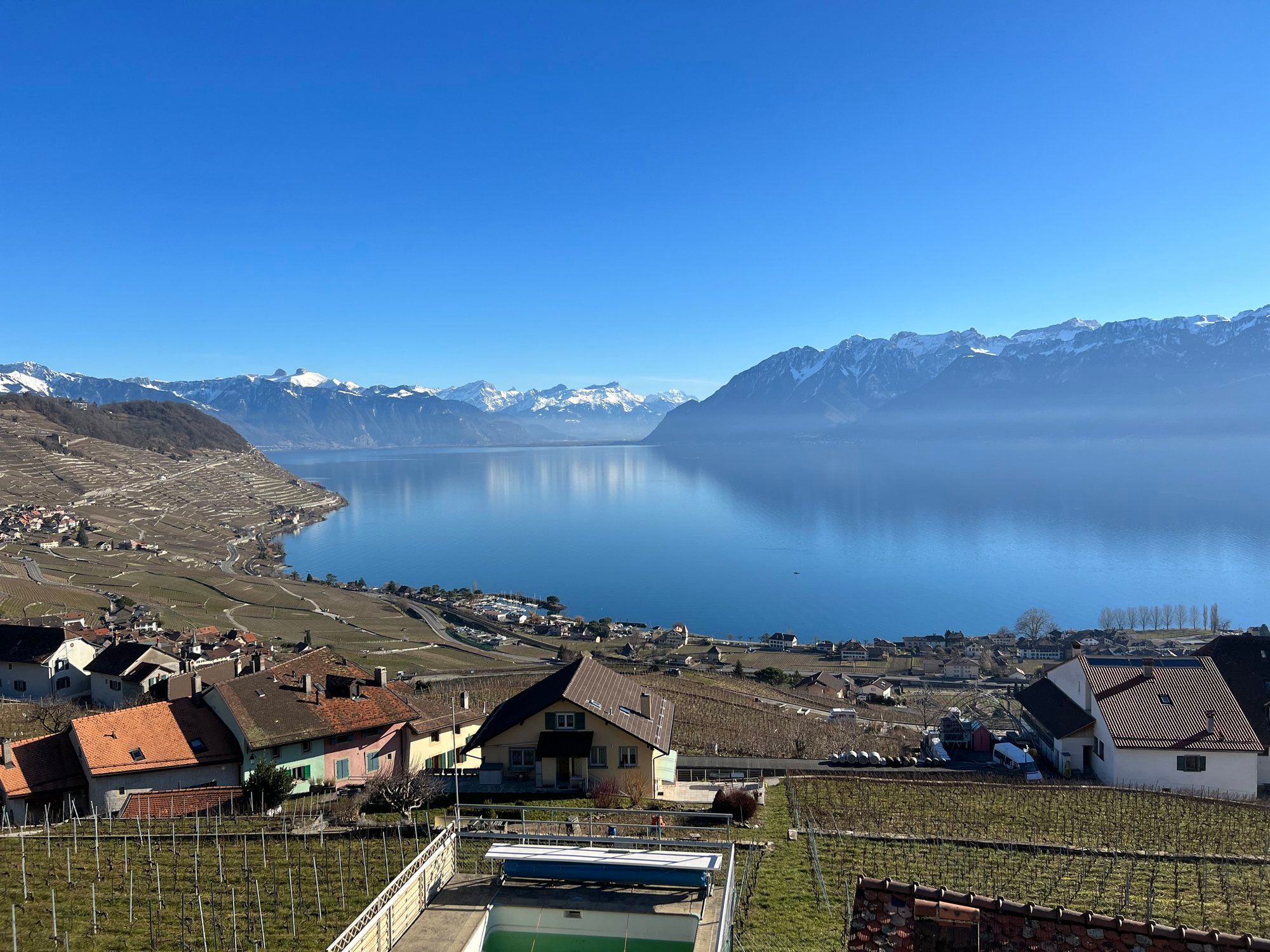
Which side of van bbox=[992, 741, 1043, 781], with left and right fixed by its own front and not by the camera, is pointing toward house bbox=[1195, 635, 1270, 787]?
left

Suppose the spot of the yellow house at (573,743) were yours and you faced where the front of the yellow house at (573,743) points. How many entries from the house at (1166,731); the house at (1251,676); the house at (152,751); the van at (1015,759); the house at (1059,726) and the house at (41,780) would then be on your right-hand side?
2

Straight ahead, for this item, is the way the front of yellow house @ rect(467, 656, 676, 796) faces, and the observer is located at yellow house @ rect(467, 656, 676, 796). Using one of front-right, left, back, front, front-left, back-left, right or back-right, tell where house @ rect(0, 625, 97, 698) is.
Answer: back-right

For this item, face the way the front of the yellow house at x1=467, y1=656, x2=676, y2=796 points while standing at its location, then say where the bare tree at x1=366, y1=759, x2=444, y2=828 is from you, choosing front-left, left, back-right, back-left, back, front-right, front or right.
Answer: front-right

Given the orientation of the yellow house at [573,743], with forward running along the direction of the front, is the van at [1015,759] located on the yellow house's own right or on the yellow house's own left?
on the yellow house's own left

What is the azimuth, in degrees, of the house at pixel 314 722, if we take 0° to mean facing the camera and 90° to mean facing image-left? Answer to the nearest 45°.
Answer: approximately 315°

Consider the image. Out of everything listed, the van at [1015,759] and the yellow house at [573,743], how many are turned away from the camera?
0

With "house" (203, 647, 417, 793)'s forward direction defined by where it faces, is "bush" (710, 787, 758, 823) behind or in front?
in front

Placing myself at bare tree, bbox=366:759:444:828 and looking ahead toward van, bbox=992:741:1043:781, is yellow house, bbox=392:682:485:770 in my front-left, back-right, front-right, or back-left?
front-left

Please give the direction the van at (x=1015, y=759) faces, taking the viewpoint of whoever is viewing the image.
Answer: facing the viewer and to the right of the viewer

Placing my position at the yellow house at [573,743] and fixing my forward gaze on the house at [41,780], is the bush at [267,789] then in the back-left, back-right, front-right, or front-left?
front-left

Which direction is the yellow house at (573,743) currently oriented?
toward the camera

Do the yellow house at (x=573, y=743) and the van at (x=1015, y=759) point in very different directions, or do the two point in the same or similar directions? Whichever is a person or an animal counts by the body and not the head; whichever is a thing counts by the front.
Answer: same or similar directions
